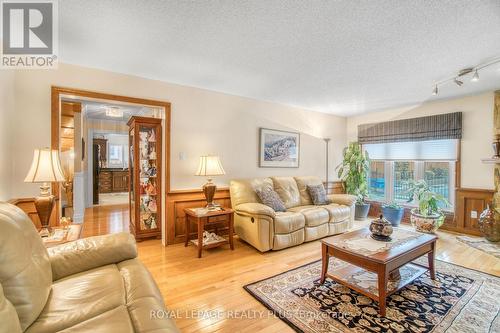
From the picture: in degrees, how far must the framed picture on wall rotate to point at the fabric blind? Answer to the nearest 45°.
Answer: approximately 45° to its left

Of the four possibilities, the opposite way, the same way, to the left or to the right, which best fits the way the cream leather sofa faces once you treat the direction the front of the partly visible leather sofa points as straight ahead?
to the right

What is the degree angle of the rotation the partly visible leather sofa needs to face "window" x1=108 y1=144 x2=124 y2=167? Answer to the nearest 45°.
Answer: approximately 90° to its left

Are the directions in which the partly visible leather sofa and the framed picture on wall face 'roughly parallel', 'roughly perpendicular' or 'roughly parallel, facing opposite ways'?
roughly perpendicular

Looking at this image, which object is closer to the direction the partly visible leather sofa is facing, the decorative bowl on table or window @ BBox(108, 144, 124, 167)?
the decorative bowl on table

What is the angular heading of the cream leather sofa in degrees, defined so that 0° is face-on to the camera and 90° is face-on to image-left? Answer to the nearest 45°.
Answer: approximately 315°

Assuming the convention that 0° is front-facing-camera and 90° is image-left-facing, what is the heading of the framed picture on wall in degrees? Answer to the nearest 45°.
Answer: approximately 315°

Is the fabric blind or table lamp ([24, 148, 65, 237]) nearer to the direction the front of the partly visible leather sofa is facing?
the fabric blind

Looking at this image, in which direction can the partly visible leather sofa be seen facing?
to the viewer's right

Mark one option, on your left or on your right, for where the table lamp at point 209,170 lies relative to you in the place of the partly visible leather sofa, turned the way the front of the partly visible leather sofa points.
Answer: on your left
